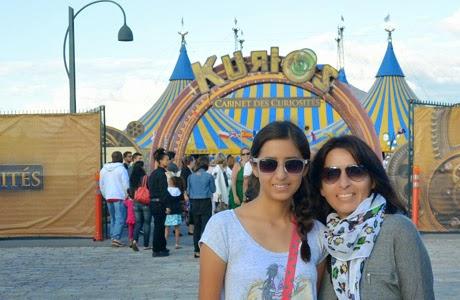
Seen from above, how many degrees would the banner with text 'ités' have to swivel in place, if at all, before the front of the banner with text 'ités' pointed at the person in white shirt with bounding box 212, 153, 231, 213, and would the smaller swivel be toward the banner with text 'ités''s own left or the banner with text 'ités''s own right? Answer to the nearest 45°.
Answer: approximately 90° to the banner with text 'ités''s own left

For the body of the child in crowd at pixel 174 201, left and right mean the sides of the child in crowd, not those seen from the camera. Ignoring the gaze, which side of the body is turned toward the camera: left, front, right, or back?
back

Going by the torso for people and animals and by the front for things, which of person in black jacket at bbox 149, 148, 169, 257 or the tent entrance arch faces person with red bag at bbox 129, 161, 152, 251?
the tent entrance arch

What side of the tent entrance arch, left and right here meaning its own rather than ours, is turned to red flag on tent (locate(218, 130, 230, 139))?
back

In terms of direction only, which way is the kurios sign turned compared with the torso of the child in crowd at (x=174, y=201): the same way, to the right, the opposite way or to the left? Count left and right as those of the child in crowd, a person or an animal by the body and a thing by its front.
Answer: the opposite way

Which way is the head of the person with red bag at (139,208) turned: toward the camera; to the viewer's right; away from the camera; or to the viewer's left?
away from the camera

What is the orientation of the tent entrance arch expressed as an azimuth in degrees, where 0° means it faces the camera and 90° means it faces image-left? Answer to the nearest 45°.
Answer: approximately 0°

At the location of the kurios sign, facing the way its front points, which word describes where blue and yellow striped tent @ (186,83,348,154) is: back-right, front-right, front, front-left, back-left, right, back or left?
back
